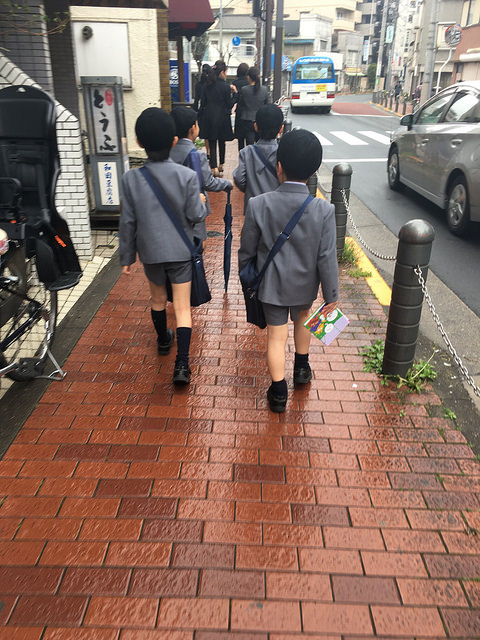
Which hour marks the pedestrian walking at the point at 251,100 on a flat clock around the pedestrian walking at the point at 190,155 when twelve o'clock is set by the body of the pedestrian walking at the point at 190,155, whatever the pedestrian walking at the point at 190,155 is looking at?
the pedestrian walking at the point at 251,100 is roughly at 11 o'clock from the pedestrian walking at the point at 190,155.

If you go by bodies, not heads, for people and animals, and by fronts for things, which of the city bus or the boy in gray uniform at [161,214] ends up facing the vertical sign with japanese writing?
the boy in gray uniform

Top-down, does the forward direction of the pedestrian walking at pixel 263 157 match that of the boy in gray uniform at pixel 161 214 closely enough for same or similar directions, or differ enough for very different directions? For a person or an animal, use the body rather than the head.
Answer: same or similar directions

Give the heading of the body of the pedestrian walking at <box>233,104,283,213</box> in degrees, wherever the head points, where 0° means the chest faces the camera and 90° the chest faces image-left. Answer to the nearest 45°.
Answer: approximately 180°

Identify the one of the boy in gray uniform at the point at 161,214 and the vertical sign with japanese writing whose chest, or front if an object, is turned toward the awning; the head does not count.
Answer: the boy in gray uniform

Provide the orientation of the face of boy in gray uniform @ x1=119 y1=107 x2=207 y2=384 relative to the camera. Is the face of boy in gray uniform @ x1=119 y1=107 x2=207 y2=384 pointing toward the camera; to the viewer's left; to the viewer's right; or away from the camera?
away from the camera

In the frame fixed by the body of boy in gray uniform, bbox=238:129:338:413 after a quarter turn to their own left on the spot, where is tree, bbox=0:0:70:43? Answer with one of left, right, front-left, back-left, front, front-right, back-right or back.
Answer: front-right
